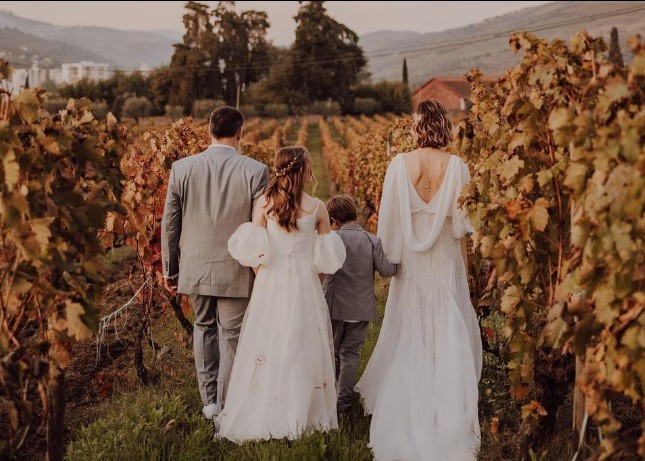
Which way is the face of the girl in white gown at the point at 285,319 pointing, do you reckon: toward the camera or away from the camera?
away from the camera

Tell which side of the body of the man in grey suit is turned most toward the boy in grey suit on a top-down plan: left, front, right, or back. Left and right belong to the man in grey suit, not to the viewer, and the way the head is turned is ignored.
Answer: right

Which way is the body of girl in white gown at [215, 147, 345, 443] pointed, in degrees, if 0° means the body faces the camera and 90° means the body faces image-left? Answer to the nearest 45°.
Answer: approximately 180°

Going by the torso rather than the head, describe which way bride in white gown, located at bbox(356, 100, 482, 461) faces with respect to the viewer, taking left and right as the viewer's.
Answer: facing away from the viewer

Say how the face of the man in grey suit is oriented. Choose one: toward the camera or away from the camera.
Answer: away from the camera

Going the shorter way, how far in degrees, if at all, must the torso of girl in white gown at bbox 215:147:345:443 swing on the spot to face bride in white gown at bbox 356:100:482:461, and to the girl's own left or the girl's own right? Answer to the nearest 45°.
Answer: approximately 90° to the girl's own right

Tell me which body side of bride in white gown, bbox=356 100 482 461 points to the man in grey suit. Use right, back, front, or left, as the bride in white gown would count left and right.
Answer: left

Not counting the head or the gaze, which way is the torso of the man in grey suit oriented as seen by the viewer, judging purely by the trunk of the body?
away from the camera

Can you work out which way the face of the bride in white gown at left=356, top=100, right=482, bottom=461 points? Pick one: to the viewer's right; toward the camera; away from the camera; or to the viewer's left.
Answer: away from the camera

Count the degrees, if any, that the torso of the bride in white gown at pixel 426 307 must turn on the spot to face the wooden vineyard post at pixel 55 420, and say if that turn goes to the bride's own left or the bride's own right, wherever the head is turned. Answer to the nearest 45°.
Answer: approximately 135° to the bride's own left

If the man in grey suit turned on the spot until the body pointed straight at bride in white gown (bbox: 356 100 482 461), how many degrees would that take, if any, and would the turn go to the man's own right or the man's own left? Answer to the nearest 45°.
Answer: approximately 90° to the man's own right
